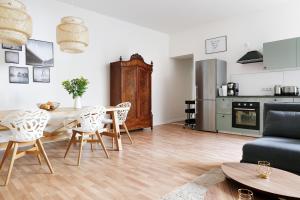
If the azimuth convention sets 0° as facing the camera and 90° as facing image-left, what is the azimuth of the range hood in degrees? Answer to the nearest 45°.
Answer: approximately 45°

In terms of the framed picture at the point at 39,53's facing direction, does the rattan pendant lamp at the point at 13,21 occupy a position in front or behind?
in front

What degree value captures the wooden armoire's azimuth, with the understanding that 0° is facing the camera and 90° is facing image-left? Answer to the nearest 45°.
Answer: approximately 315°

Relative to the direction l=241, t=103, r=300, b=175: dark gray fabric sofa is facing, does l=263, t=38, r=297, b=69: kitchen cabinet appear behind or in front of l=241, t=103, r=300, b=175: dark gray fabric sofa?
behind

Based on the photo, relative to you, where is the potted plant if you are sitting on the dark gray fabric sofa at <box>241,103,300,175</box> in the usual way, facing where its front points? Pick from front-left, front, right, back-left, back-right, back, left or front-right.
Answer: front-right

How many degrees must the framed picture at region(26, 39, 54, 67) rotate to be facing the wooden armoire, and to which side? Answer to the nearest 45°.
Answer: approximately 90° to its left

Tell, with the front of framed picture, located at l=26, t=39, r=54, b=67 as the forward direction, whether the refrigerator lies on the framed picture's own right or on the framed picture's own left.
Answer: on the framed picture's own left

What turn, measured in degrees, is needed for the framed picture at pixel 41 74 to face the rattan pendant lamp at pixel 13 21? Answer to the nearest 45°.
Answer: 0° — it already faces it
